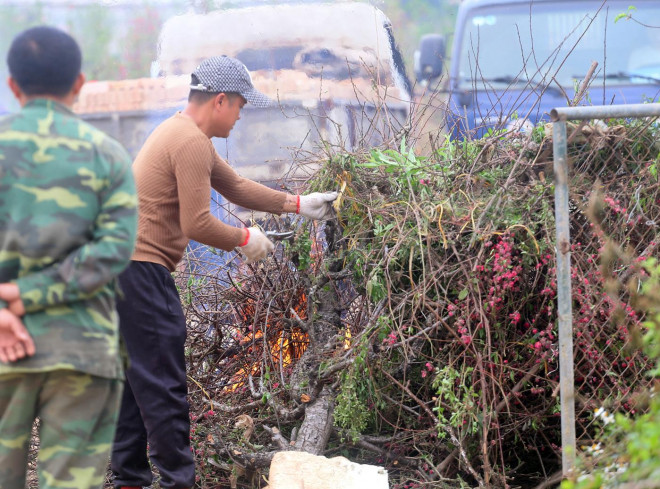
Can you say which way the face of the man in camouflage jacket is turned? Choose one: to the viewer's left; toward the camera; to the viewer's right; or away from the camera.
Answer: away from the camera

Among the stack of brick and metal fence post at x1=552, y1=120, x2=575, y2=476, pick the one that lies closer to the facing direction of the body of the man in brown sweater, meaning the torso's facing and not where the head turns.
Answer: the metal fence post

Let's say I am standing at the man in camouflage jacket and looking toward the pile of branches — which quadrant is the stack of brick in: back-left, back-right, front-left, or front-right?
front-left

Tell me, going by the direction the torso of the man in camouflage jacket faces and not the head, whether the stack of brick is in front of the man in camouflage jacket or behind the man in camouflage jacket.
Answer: in front

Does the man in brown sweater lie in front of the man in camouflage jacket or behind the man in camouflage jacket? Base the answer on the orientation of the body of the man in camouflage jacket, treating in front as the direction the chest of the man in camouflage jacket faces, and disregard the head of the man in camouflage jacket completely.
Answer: in front

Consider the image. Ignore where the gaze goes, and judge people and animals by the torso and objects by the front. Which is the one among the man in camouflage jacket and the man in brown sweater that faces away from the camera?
the man in camouflage jacket

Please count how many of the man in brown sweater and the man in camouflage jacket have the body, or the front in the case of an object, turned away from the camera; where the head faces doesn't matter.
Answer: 1

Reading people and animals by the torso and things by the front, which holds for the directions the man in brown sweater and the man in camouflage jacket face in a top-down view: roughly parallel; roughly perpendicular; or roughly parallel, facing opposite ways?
roughly perpendicular

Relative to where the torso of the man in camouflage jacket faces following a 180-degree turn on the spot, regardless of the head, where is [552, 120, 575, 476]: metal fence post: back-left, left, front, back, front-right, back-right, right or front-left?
left

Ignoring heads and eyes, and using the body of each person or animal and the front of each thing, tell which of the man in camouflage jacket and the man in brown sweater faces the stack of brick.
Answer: the man in camouflage jacket

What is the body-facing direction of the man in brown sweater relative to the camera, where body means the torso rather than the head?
to the viewer's right

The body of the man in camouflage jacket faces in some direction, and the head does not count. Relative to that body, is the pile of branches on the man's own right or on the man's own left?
on the man's own right

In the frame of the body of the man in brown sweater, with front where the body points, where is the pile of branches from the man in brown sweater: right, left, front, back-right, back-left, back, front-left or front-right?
front

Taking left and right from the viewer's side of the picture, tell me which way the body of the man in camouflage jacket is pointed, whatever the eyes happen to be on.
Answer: facing away from the viewer

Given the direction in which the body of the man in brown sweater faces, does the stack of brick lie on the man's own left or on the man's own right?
on the man's own left
